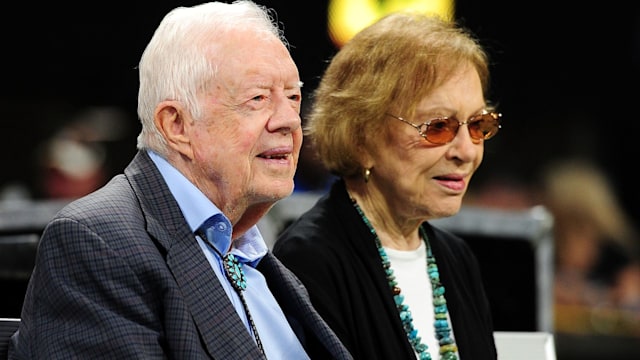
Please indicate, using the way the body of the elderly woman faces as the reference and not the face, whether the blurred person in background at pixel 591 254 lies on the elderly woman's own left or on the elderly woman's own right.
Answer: on the elderly woman's own left

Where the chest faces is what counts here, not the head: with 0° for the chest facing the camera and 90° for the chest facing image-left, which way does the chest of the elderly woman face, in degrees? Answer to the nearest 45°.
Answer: approximately 315°

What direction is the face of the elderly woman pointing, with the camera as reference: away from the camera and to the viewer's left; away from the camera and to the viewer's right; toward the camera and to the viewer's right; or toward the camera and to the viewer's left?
toward the camera and to the viewer's right
